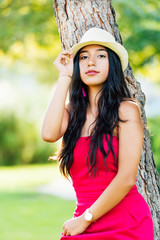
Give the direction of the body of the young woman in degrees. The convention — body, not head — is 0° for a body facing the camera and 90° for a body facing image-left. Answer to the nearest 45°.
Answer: approximately 45°
